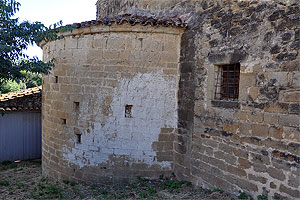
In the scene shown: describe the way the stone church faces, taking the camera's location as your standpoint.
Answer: facing away from the viewer and to the right of the viewer
